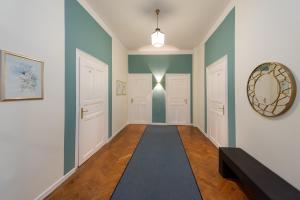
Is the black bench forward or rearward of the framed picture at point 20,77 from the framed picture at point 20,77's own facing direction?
forward

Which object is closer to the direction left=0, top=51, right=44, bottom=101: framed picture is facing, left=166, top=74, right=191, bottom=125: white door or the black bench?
the black bench

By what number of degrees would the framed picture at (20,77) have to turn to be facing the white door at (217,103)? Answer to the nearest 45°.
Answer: approximately 45° to its left

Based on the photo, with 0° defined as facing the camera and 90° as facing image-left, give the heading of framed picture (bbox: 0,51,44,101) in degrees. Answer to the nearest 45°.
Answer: approximately 315°

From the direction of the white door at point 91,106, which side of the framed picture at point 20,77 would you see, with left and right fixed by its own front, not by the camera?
left

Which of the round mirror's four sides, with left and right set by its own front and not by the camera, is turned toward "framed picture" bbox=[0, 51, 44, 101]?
front

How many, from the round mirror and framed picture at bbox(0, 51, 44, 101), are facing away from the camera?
0

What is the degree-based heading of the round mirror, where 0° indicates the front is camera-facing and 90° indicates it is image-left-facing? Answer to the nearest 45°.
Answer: approximately 45°

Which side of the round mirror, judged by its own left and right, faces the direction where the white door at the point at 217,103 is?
right
